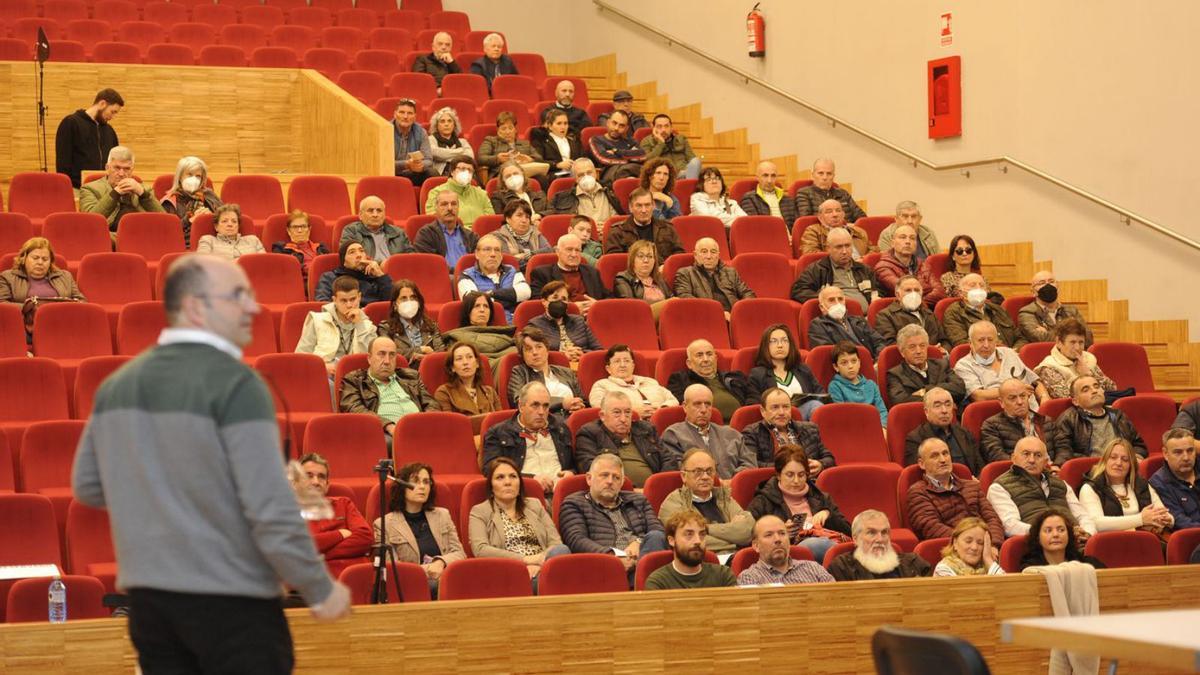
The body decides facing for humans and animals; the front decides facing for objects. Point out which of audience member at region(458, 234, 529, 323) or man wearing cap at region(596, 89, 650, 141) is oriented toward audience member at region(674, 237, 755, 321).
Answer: the man wearing cap

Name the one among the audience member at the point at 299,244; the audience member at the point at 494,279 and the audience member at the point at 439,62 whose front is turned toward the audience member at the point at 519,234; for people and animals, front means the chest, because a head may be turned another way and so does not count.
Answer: the audience member at the point at 439,62

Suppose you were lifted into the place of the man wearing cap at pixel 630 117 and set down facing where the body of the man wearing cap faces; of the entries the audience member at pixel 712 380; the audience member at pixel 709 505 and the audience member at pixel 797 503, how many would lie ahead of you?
3

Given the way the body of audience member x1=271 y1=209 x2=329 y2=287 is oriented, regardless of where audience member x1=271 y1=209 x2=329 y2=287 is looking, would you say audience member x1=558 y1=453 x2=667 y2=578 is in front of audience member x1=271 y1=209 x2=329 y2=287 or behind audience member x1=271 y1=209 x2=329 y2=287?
in front

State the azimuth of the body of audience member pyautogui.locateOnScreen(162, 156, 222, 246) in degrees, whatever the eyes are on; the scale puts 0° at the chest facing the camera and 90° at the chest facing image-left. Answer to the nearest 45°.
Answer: approximately 0°

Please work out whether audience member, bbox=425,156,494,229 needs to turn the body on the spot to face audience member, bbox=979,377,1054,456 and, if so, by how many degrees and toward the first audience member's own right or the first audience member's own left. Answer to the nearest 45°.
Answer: approximately 45° to the first audience member's own left

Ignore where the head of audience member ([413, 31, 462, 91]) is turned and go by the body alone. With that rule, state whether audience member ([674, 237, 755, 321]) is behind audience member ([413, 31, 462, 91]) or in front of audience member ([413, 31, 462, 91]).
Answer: in front

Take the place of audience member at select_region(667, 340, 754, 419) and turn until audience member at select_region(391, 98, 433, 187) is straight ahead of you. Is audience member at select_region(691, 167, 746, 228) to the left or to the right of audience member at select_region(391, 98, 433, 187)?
right

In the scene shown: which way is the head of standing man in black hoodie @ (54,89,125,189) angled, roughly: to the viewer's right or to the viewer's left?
to the viewer's right

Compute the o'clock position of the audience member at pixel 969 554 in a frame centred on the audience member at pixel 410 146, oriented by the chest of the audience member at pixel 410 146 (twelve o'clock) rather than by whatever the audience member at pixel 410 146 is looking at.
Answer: the audience member at pixel 969 554 is roughly at 11 o'clock from the audience member at pixel 410 146.
